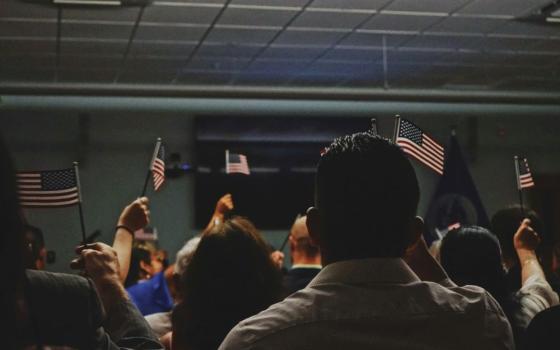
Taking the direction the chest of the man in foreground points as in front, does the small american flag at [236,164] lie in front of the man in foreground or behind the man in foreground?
in front

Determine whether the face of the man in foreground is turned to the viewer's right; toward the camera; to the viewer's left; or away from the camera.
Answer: away from the camera

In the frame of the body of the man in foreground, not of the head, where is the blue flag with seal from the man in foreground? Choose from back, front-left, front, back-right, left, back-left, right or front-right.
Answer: front

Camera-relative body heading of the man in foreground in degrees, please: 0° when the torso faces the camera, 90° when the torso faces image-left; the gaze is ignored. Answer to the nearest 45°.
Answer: approximately 180°

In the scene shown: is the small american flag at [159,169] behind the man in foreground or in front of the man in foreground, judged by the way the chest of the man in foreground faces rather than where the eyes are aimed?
in front

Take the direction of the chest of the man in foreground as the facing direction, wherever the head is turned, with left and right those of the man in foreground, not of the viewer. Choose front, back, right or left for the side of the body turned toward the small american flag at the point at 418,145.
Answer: front

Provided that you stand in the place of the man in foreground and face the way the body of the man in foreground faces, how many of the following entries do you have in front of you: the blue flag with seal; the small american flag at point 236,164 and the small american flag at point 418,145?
3
